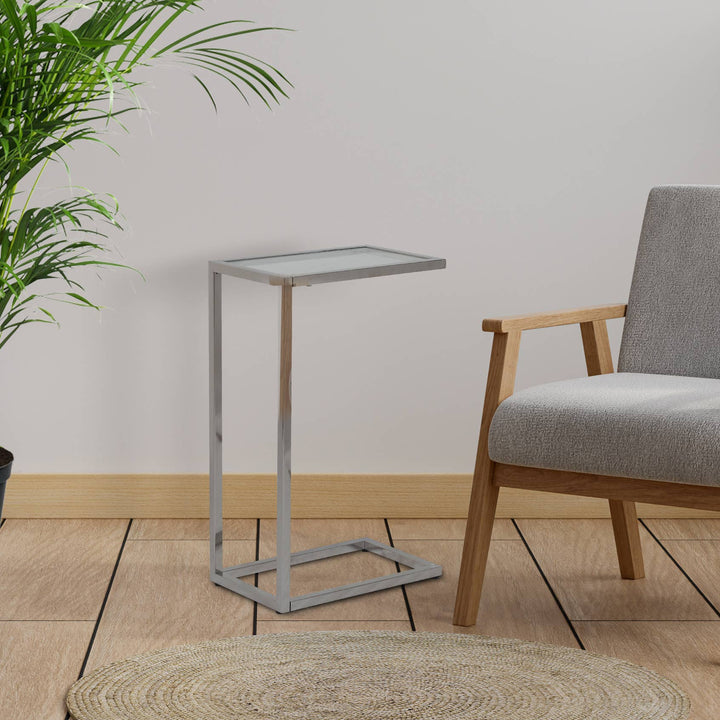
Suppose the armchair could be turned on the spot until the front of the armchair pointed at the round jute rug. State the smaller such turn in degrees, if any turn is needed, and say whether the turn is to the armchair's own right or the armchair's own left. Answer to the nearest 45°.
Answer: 0° — it already faces it

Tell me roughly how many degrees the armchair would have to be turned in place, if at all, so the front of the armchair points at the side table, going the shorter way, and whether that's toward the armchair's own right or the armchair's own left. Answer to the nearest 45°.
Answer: approximately 45° to the armchair's own right

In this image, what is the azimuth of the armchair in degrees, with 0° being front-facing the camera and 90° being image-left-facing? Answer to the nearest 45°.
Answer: approximately 45°

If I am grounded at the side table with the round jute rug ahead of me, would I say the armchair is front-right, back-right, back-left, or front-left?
front-left

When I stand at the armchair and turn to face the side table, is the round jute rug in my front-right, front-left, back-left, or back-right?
front-left
